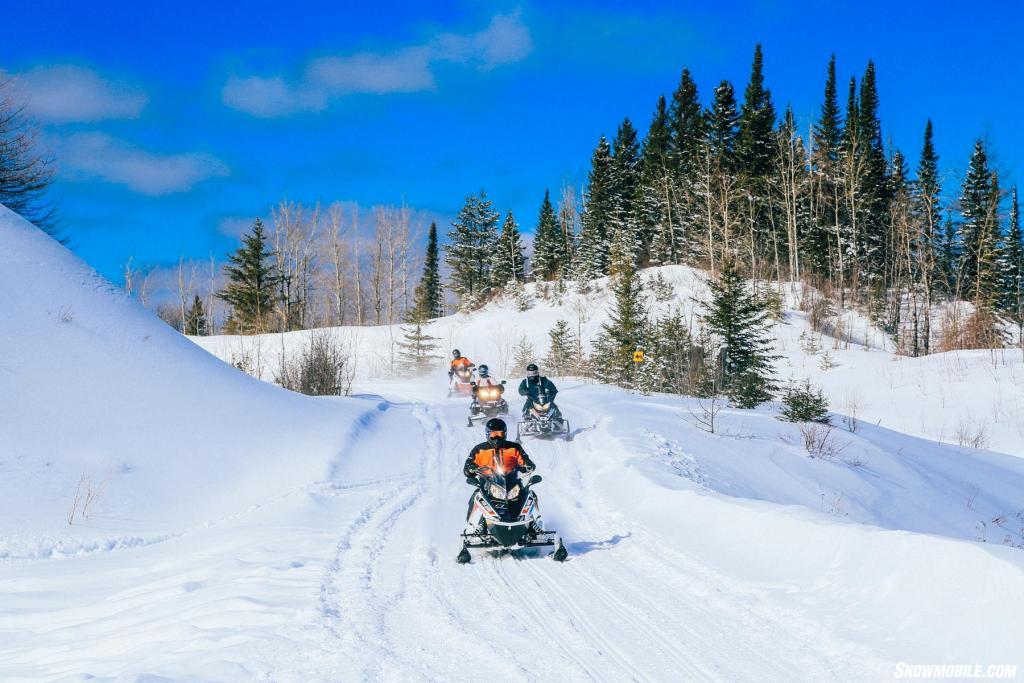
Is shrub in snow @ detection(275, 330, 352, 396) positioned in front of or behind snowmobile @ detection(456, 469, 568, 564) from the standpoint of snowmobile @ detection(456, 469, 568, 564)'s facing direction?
behind

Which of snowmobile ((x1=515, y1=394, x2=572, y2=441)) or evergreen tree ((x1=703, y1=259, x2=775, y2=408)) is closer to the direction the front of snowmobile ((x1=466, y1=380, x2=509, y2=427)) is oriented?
the snowmobile

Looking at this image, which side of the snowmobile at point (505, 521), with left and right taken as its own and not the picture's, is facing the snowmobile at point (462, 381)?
back

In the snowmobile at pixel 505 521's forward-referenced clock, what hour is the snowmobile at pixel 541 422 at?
the snowmobile at pixel 541 422 is roughly at 6 o'clock from the snowmobile at pixel 505 521.

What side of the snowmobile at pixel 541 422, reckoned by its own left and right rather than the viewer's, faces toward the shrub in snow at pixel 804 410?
left

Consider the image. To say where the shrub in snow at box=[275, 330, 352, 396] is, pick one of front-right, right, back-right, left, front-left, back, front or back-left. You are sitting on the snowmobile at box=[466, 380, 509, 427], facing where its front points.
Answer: back-right

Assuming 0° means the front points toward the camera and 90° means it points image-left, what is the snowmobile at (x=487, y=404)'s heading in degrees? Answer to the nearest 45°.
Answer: approximately 0°
